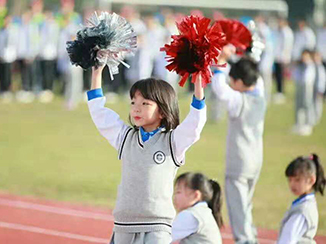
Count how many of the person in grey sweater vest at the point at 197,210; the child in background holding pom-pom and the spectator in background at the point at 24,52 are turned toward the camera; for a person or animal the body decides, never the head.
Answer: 1

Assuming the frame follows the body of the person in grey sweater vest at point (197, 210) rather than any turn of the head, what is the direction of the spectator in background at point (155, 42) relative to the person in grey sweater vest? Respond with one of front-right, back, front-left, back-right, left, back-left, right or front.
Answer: right

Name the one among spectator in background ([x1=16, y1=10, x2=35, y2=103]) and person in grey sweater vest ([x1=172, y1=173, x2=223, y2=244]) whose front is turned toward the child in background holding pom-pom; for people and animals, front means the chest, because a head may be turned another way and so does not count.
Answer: the spectator in background

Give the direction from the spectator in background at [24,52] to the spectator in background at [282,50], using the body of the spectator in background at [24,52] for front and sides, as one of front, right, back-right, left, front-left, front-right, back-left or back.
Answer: left

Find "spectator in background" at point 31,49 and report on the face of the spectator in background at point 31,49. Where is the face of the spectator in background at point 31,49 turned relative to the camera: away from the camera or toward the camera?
toward the camera

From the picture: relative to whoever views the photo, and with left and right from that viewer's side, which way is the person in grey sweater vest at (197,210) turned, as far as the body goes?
facing to the left of the viewer

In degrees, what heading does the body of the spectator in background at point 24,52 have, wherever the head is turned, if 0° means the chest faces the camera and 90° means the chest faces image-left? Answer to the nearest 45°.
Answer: approximately 0°

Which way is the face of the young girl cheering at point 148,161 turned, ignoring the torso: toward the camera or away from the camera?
toward the camera

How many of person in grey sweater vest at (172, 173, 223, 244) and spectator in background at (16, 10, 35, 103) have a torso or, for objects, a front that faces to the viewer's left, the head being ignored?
1

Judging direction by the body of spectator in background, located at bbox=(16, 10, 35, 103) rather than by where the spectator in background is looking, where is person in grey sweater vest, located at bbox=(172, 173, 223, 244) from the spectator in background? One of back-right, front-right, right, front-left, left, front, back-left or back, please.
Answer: front

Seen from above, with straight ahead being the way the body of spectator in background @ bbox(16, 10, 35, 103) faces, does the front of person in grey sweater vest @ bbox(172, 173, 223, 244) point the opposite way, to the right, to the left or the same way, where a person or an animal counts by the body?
to the right

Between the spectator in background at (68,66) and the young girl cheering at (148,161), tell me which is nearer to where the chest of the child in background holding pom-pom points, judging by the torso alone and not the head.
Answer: the spectator in background

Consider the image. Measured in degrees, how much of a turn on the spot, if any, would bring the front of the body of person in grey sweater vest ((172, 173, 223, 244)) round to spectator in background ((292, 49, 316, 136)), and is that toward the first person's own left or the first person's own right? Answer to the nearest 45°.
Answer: approximately 90° to the first person's own right

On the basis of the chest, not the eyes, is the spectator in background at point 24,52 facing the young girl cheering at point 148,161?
yes

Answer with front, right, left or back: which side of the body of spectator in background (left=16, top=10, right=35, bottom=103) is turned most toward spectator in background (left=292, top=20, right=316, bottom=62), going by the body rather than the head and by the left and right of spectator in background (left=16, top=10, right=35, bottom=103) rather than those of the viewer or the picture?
left

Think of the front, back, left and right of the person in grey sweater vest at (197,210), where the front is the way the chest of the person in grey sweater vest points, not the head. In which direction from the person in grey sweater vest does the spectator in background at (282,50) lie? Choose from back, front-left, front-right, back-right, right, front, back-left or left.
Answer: right

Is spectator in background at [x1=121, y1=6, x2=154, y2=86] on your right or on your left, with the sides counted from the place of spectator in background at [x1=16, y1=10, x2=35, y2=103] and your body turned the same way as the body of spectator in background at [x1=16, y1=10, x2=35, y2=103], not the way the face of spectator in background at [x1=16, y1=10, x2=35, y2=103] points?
on your left

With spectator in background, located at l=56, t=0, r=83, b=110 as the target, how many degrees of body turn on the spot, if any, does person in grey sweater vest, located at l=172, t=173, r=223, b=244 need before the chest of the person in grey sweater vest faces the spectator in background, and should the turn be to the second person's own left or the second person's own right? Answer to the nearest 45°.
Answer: approximately 90° to the second person's own right

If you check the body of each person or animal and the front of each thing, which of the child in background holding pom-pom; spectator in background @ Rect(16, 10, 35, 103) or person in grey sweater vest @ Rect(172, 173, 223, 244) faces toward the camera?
the spectator in background
